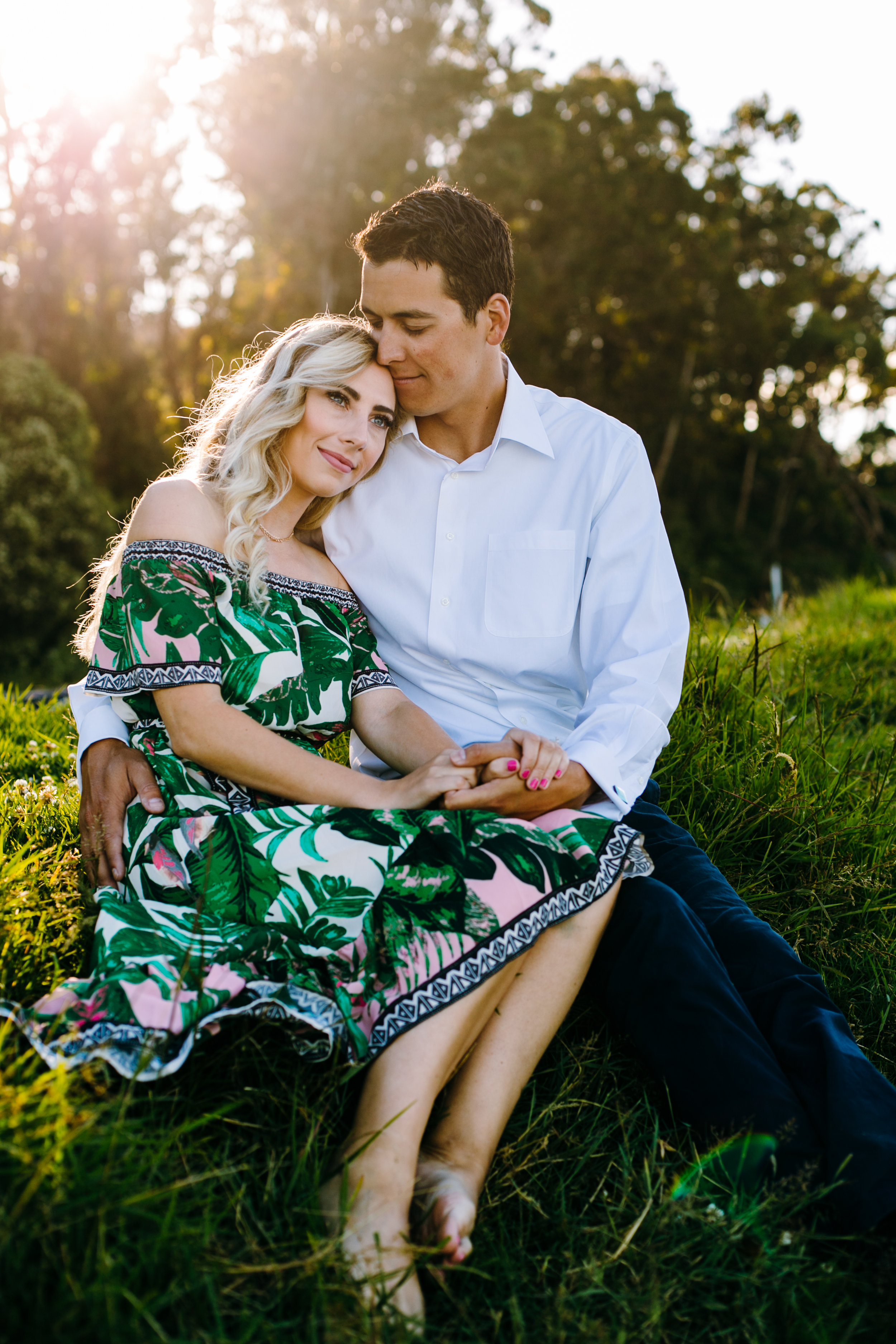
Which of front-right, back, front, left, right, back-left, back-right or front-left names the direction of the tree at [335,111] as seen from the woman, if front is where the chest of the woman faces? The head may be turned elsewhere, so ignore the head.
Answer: back-left

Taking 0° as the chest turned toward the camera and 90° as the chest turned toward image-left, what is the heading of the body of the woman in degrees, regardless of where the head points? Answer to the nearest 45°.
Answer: approximately 315°
